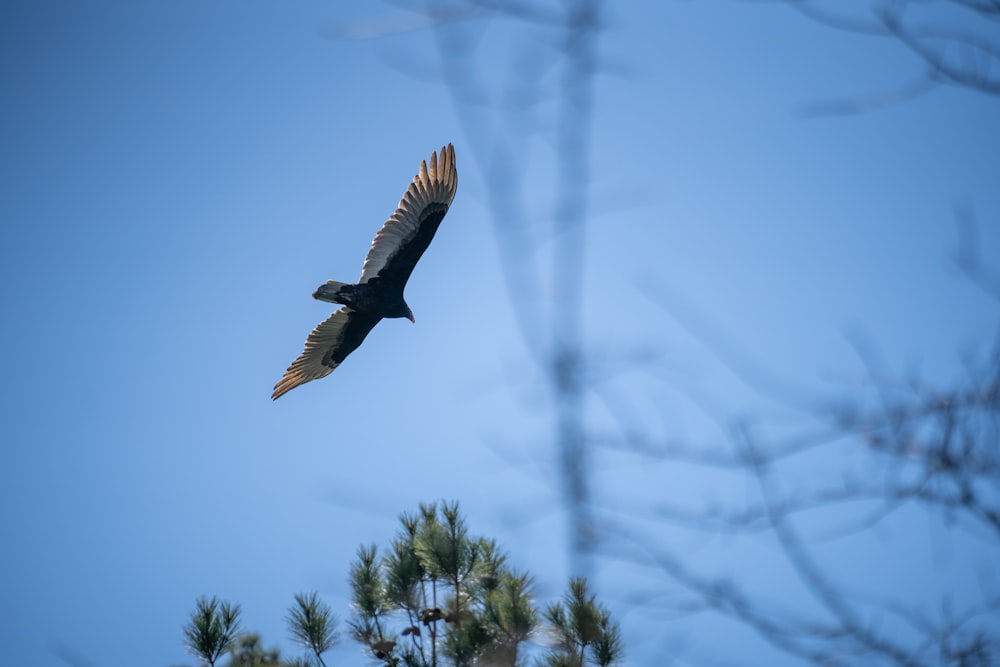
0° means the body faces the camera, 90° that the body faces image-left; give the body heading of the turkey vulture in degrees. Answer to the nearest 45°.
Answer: approximately 270°
